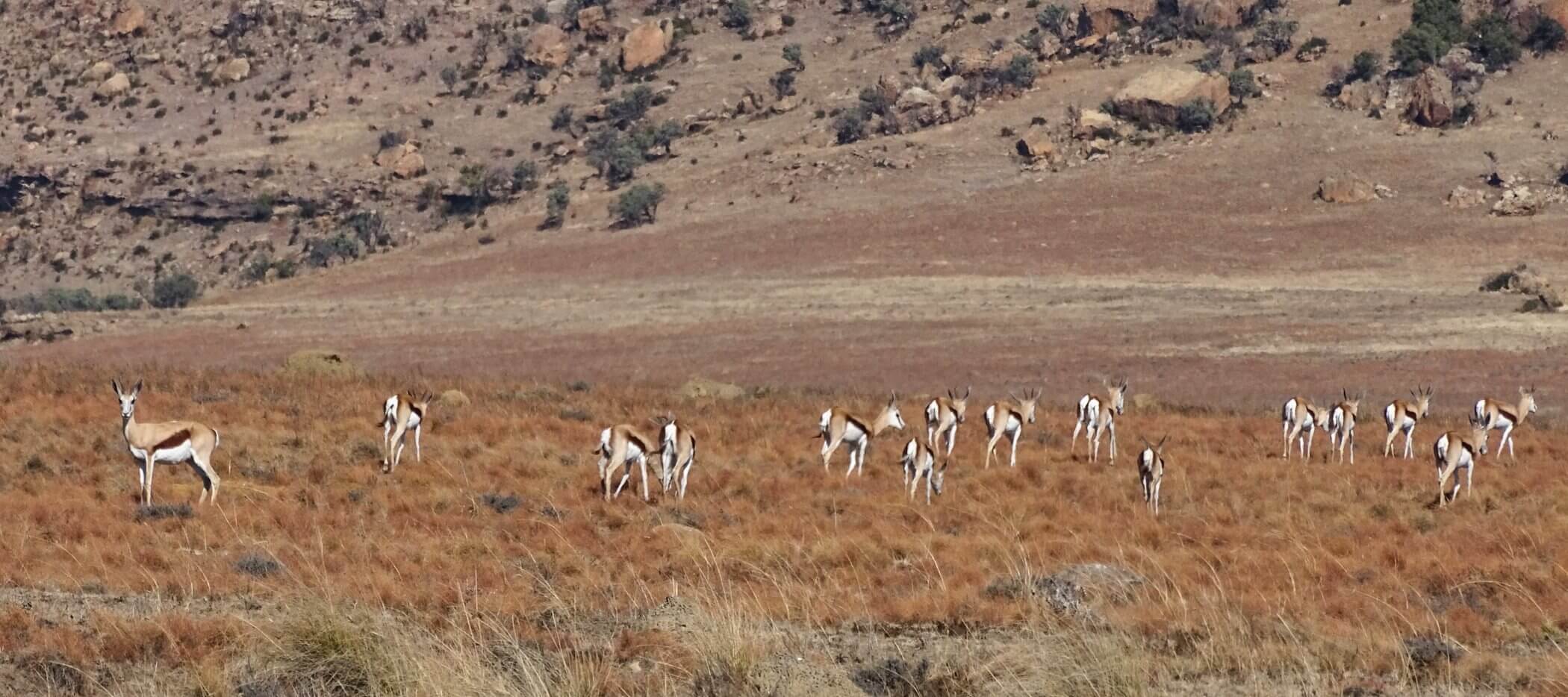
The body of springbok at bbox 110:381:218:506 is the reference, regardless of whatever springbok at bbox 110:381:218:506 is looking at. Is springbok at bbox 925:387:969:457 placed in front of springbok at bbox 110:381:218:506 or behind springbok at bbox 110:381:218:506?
behind

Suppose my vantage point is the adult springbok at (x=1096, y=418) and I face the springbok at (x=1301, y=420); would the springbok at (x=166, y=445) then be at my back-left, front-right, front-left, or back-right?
back-right

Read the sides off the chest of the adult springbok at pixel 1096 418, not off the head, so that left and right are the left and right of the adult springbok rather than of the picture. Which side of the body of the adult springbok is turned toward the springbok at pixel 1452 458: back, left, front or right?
right

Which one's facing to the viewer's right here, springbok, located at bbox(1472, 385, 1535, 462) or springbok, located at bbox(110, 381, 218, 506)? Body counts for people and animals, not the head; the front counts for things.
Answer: springbok, located at bbox(1472, 385, 1535, 462)

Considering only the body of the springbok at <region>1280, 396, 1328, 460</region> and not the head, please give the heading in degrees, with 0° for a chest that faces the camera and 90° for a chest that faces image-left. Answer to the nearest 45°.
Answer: approximately 225°

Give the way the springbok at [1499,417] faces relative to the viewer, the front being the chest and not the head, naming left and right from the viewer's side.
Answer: facing to the right of the viewer

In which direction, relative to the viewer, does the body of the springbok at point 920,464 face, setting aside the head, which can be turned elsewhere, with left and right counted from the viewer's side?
facing away from the viewer and to the right of the viewer

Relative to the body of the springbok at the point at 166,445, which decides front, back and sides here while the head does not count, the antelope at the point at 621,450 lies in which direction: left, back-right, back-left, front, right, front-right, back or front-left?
back

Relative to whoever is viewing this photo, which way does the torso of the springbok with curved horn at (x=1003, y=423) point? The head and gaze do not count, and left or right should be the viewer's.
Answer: facing away from the viewer and to the right of the viewer

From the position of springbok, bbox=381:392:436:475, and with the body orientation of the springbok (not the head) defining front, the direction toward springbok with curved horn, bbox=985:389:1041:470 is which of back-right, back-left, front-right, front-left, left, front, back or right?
front-right

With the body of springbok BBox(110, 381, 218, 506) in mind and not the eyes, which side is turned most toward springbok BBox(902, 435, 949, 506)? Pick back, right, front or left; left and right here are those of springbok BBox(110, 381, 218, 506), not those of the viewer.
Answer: back
